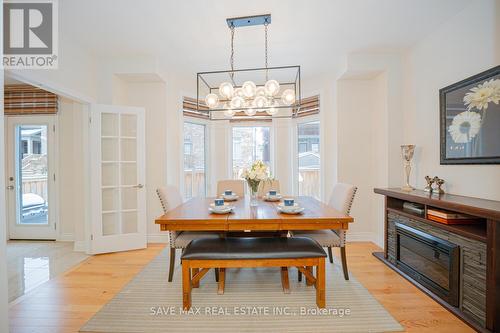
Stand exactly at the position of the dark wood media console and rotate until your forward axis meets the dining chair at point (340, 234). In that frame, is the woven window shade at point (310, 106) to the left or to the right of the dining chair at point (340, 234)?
right

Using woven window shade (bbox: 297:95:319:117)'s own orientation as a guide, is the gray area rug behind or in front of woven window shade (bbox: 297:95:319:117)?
in front

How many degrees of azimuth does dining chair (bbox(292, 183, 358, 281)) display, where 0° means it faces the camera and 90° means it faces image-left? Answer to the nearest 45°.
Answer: approximately 90°

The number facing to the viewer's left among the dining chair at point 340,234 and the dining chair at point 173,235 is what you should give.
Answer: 1

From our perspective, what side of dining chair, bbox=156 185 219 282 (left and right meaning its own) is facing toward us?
right

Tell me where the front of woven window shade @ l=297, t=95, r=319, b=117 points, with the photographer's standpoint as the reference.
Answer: facing the viewer and to the left of the viewer

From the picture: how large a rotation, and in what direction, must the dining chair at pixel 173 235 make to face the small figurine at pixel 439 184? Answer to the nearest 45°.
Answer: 0° — it already faces it

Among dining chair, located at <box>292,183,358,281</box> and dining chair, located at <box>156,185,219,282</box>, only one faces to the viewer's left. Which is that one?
dining chair, located at <box>292,183,358,281</box>

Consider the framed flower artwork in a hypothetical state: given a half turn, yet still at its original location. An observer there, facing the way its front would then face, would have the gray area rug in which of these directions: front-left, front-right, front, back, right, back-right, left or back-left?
back
